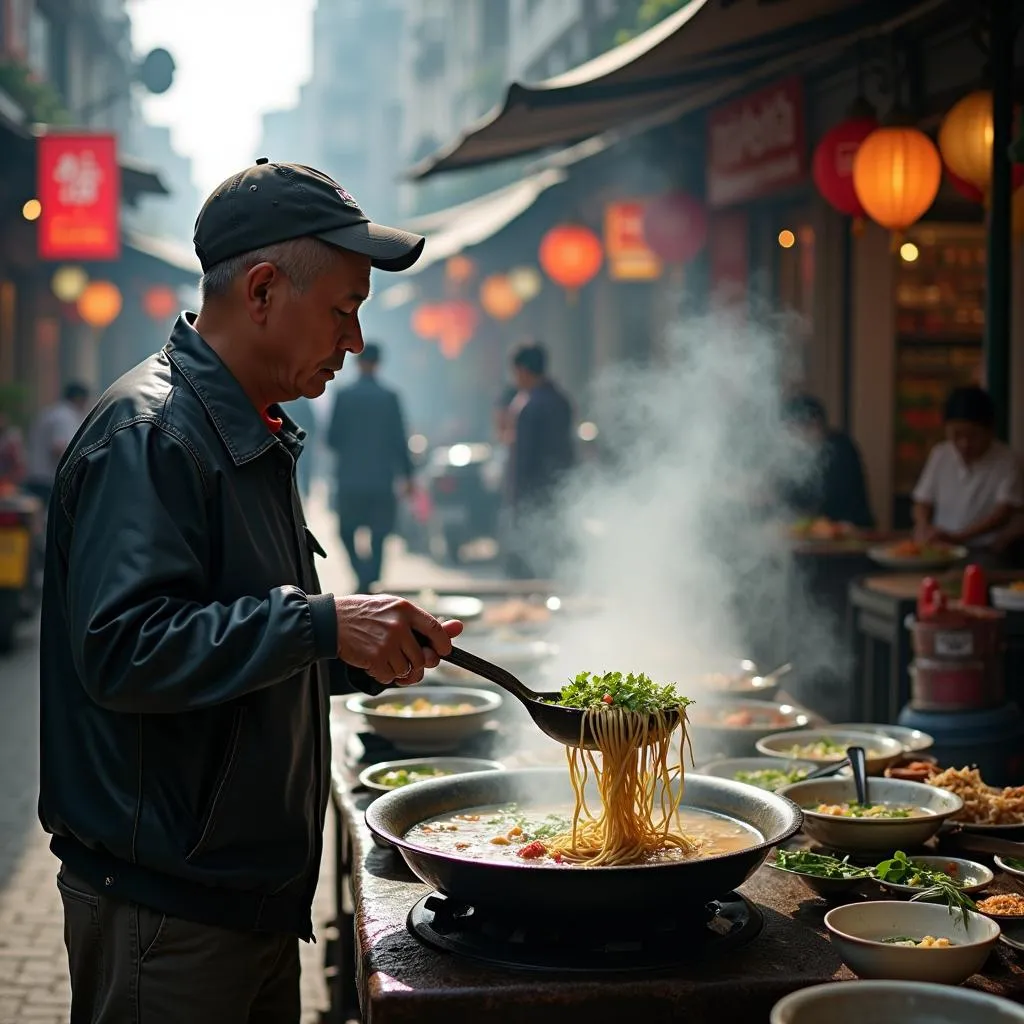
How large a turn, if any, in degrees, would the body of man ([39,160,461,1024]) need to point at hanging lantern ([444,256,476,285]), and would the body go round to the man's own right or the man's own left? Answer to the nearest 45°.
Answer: approximately 90° to the man's own left

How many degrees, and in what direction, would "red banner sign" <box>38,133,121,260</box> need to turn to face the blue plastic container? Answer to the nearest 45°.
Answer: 0° — it already faces it

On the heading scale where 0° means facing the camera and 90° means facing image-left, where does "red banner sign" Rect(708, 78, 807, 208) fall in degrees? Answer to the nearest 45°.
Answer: approximately 45°

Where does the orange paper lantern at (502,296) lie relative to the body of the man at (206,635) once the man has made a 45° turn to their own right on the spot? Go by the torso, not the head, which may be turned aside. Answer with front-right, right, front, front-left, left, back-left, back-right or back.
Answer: back-left

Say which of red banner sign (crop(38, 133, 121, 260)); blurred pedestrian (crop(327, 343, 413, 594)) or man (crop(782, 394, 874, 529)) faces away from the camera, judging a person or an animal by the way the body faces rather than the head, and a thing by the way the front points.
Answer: the blurred pedestrian

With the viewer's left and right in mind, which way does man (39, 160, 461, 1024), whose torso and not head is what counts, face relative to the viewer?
facing to the right of the viewer

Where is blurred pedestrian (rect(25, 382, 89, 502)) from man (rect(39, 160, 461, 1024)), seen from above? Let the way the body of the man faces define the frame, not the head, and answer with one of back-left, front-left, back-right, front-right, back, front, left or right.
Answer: left

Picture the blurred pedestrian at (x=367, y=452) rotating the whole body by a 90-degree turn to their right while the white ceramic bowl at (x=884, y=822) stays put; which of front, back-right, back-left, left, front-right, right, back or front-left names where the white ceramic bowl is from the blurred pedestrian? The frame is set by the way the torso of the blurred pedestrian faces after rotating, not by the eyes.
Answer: right

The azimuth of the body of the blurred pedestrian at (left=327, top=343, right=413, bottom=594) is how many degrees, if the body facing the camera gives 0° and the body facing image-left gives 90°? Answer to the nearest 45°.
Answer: approximately 180°

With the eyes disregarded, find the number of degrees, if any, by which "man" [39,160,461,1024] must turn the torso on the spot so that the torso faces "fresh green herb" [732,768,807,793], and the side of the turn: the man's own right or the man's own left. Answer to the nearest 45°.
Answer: approximately 45° to the man's own left
